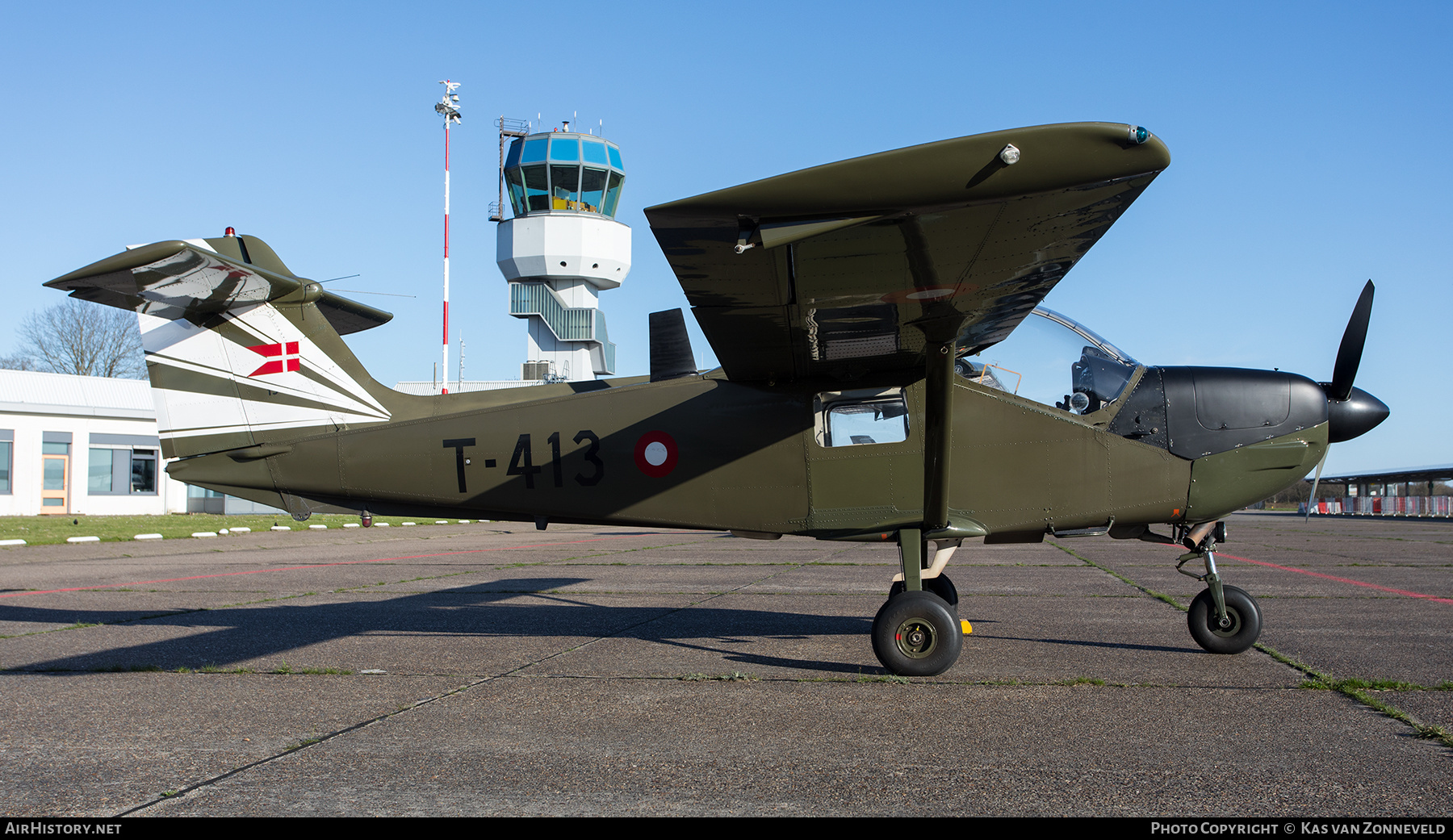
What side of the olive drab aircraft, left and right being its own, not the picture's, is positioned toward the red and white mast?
left

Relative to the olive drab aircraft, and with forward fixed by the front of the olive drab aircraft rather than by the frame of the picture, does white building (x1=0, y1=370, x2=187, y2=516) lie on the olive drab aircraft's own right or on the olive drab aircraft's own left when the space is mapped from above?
on the olive drab aircraft's own left

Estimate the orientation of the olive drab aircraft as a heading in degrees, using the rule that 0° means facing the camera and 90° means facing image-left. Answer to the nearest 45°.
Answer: approximately 270°
